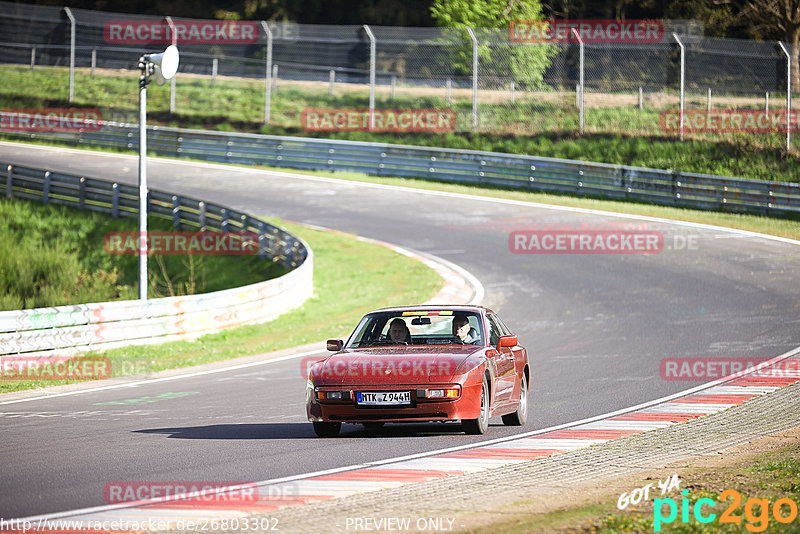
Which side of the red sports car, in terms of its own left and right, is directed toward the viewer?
front

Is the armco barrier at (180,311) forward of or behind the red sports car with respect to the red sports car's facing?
behind

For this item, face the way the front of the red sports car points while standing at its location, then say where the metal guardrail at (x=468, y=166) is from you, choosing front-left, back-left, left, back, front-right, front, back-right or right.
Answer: back

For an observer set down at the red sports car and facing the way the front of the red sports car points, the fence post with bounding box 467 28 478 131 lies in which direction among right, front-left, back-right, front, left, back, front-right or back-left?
back

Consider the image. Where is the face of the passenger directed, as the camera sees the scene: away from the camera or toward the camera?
toward the camera

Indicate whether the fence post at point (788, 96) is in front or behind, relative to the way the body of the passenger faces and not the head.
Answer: behind

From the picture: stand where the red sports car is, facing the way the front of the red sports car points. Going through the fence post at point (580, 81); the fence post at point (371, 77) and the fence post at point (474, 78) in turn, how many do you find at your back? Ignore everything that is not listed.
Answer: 3

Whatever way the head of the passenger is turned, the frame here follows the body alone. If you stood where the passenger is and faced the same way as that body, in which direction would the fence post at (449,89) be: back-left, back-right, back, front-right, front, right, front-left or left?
back

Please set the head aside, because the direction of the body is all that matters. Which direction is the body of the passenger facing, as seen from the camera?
toward the camera

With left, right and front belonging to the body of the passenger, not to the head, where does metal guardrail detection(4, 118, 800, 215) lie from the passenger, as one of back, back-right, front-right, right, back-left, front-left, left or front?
back

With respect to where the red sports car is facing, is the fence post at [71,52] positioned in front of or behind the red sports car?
behind

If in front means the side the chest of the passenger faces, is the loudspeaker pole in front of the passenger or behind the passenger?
behind

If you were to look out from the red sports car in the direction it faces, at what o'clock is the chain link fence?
The chain link fence is roughly at 6 o'clock from the red sports car.

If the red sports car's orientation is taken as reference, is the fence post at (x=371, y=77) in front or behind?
behind

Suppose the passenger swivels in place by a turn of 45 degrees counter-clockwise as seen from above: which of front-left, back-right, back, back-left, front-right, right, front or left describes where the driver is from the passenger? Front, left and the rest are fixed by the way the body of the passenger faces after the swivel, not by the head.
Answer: front-left

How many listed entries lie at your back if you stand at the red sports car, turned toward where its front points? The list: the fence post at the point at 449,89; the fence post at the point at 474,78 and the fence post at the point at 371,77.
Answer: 3

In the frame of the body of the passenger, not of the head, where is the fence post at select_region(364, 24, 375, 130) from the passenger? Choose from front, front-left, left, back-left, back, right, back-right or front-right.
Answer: back
